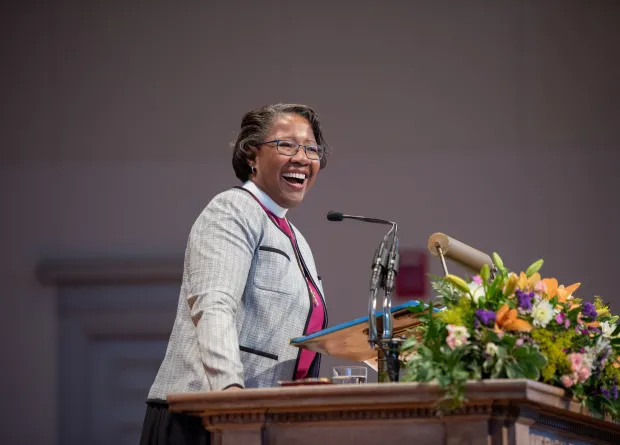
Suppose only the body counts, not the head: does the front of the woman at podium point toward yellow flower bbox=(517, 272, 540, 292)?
yes

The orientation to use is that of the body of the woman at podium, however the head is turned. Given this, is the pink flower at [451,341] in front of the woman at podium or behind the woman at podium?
in front

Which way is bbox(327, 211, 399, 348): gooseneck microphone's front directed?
to the viewer's left

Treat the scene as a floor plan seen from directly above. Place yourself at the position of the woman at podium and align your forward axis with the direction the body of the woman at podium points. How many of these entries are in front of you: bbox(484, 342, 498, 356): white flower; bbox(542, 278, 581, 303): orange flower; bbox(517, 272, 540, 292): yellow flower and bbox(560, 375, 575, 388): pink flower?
4

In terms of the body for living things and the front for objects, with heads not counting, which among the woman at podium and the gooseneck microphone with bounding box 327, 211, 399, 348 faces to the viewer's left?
the gooseneck microphone

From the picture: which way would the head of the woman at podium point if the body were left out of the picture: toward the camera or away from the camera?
toward the camera

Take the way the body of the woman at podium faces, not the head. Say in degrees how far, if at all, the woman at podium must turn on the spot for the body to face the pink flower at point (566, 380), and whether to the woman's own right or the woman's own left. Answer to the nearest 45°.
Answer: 0° — they already face it

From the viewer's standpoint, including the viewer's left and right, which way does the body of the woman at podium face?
facing the viewer and to the right of the viewer

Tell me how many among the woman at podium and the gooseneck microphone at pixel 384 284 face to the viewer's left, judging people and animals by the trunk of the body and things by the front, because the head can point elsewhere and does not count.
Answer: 1
